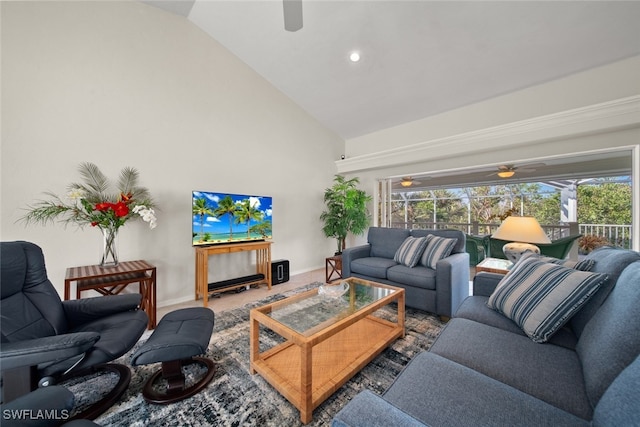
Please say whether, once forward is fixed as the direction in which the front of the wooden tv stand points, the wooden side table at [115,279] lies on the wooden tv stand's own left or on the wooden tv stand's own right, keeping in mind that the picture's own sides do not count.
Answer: on the wooden tv stand's own right

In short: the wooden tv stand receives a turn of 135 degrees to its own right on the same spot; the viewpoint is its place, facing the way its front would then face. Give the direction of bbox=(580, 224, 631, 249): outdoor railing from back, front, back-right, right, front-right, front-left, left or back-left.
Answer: back

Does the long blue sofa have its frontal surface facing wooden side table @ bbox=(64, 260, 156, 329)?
yes

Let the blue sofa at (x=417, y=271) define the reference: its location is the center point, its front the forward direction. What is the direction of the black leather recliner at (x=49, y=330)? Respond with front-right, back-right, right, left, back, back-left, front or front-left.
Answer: front

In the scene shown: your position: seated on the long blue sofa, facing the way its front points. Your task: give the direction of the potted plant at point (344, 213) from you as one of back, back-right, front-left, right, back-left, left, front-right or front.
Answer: front-right

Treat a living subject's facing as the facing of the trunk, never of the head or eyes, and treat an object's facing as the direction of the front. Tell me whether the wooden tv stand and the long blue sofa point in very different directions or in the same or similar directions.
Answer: very different directions

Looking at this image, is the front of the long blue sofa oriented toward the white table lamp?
no

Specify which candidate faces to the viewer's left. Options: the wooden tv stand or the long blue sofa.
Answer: the long blue sofa

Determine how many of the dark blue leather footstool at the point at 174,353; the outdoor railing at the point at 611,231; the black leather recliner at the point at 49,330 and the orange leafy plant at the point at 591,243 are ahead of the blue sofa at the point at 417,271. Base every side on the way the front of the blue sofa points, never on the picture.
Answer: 2

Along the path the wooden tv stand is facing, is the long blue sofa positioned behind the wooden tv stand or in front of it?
in front

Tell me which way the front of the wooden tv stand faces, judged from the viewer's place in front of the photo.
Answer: facing the viewer and to the right of the viewer

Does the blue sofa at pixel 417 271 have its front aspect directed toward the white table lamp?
no

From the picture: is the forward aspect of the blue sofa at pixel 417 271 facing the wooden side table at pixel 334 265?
no

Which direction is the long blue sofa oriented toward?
to the viewer's left

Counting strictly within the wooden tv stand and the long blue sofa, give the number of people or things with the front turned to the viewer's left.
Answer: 1

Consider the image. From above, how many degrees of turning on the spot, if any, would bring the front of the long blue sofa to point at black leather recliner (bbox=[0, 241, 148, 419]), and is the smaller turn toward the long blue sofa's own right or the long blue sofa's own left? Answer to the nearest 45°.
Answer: approximately 45° to the long blue sofa's own left

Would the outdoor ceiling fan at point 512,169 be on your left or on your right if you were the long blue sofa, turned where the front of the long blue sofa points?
on your right

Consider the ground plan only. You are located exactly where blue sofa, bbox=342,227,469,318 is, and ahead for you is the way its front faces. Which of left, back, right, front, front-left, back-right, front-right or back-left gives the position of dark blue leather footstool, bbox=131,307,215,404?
front
